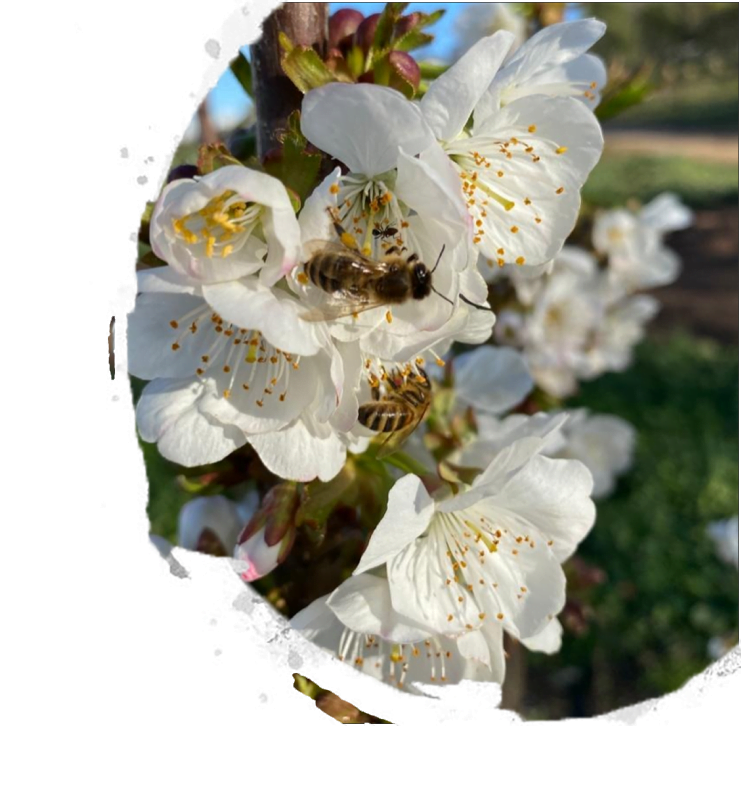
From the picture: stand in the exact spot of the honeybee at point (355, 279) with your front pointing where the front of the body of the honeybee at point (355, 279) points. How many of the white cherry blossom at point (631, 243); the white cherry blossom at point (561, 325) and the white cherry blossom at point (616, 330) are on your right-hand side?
0

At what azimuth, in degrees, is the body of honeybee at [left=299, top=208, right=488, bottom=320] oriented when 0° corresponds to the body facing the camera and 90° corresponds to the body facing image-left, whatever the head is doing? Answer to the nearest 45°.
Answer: approximately 270°
